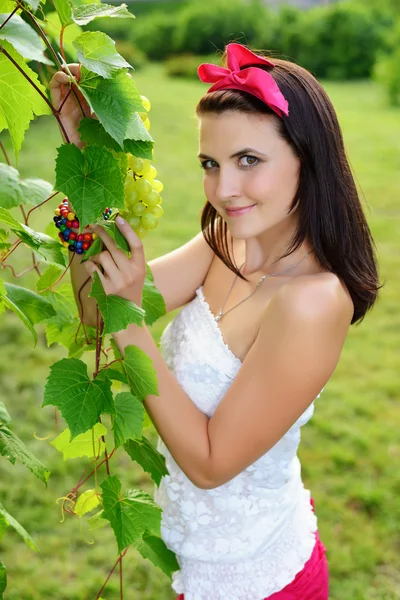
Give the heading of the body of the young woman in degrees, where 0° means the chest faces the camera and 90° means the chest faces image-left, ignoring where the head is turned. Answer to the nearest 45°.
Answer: approximately 45°
